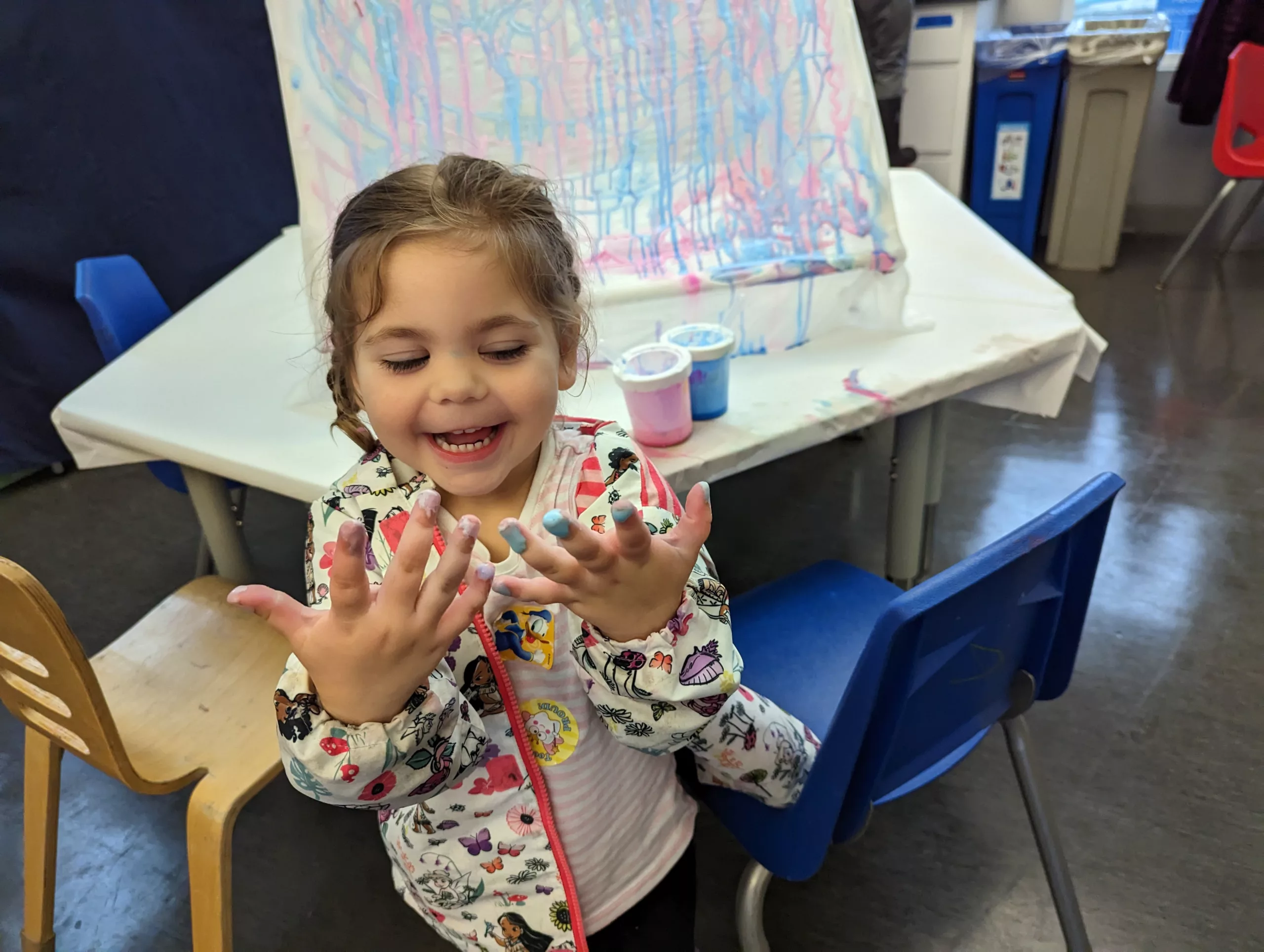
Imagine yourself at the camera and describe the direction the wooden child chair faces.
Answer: facing away from the viewer and to the right of the viewer

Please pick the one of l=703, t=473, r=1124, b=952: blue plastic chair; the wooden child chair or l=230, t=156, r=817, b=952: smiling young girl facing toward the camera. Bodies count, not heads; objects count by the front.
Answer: the smiling young girl

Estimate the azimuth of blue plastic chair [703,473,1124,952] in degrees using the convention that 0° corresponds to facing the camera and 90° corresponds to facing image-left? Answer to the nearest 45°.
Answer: approximately 135°

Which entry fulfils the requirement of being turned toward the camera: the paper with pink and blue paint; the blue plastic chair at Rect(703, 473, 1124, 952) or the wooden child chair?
the paper with pink and blue paint

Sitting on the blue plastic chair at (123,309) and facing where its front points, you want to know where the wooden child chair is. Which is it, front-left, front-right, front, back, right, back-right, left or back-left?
front-right

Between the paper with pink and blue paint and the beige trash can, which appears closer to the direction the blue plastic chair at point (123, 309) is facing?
the paper with pink and blue paint

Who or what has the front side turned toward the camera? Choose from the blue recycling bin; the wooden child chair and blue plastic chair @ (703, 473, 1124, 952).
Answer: the blue recycling bin

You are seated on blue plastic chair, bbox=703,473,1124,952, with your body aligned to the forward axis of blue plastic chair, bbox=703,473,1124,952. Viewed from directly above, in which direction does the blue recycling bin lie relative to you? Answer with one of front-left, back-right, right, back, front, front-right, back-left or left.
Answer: front-right
